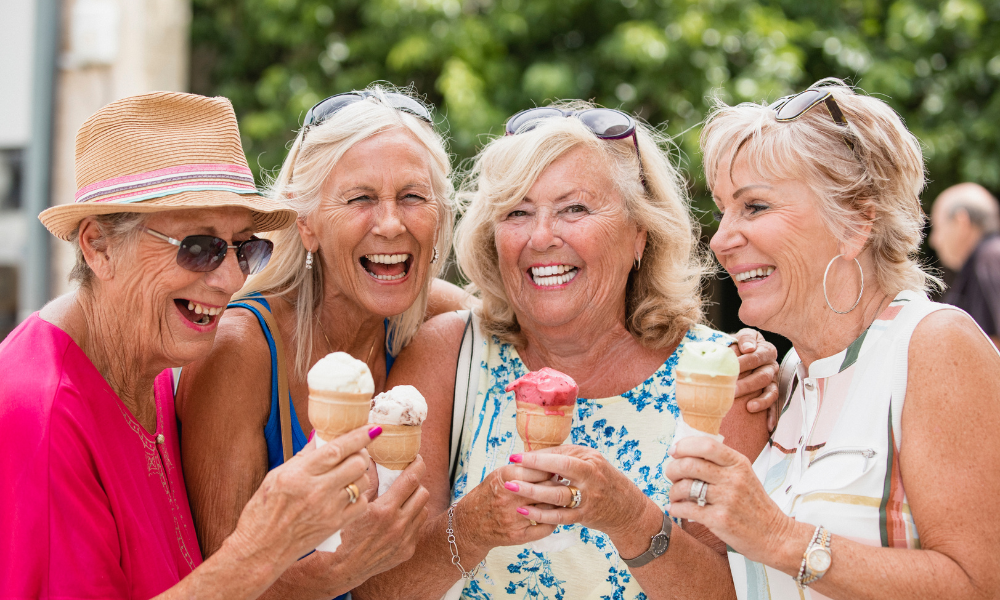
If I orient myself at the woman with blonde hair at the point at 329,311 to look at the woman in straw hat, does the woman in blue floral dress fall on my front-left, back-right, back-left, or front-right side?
back-left

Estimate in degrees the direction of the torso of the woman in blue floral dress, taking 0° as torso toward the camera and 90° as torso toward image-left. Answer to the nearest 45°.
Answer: approximately 0°

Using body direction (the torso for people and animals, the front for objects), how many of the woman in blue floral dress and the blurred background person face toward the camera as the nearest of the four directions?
1

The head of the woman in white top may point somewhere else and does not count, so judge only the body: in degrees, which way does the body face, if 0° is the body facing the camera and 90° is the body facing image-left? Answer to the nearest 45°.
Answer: approximately 45°

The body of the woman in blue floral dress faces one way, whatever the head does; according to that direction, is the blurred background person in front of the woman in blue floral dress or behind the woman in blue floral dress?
behind

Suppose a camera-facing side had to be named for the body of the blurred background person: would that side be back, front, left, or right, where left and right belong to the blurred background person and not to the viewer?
left

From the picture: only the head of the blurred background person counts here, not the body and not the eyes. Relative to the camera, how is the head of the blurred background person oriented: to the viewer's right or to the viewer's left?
to the viewer's left

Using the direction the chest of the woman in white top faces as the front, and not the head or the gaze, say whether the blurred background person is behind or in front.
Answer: behind
